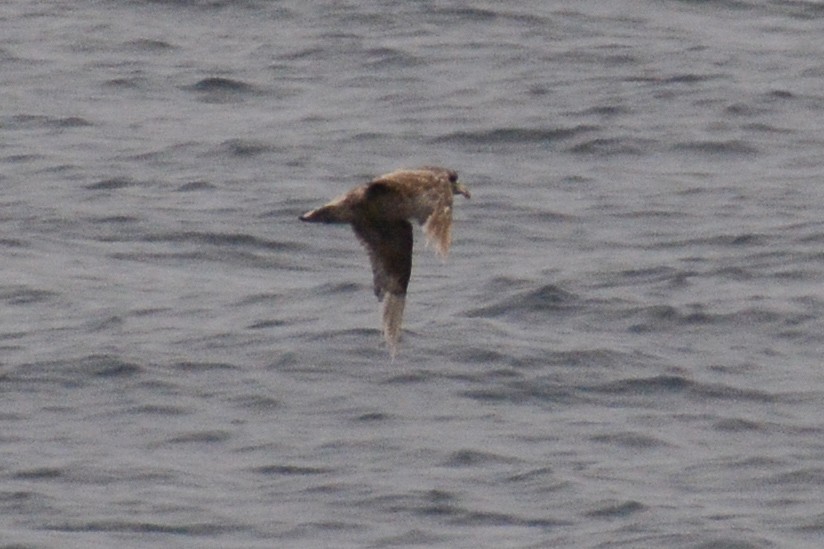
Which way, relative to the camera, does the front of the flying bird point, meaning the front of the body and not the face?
to the viewer's right
